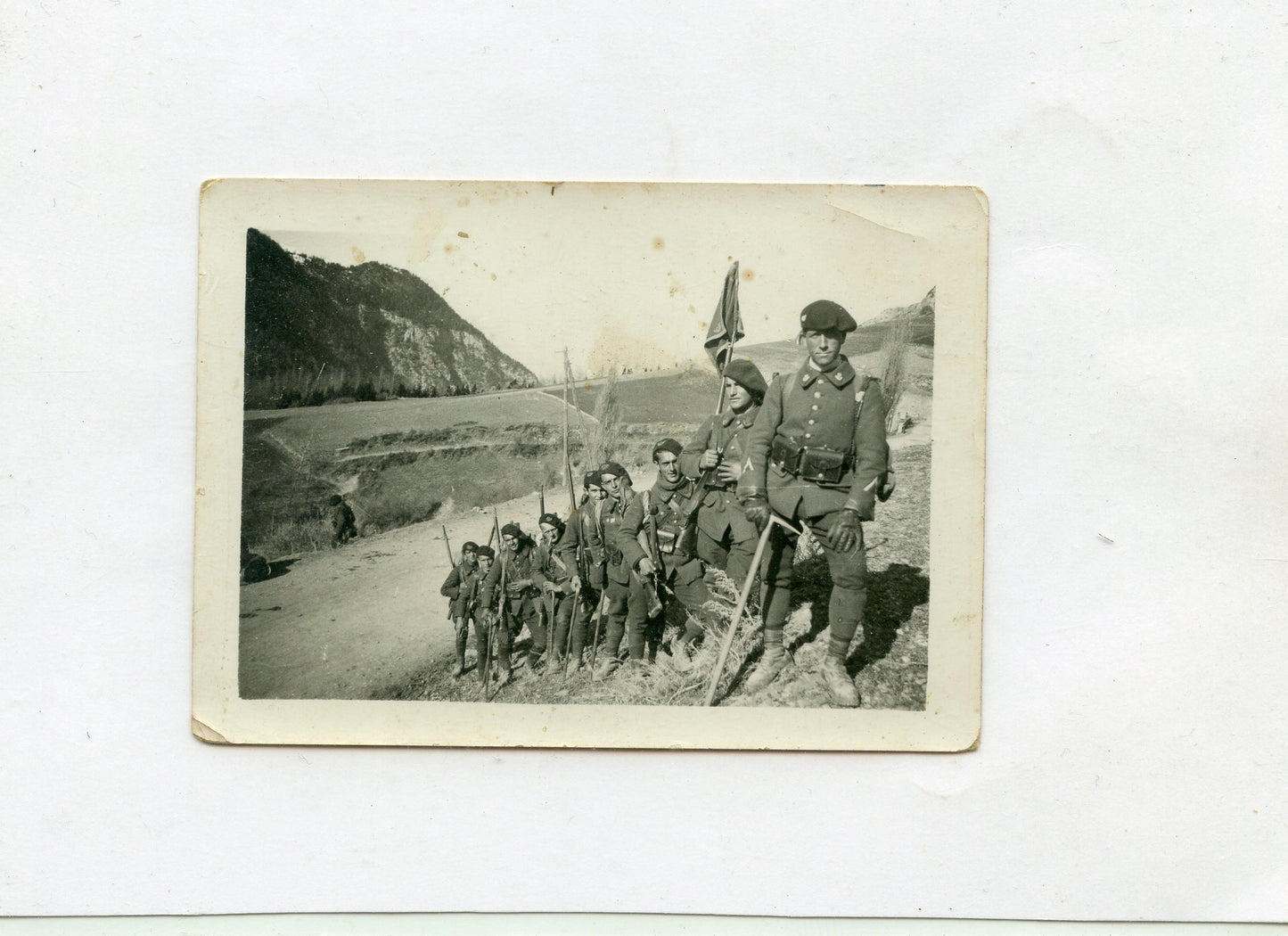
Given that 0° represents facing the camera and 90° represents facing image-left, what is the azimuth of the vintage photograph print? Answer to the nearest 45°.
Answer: approximately 0°
